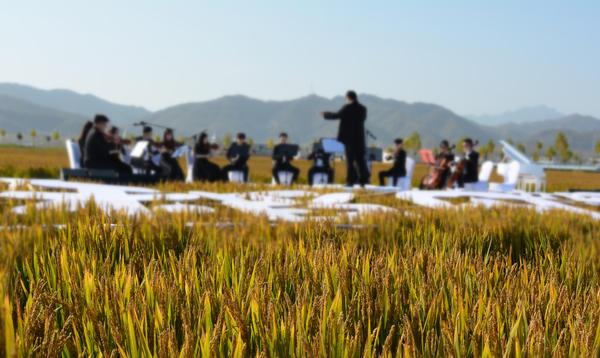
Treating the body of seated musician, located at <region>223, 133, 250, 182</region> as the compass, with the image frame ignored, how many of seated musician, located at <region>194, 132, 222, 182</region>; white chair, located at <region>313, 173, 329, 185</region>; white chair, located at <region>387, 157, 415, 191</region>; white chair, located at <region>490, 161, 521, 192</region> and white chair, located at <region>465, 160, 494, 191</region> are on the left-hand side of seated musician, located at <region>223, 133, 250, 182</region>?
4

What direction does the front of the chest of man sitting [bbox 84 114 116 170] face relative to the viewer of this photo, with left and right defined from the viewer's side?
facing to the right of the viewer

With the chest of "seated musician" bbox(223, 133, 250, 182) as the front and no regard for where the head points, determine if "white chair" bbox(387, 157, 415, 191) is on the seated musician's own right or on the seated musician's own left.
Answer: on the seated musician's own left

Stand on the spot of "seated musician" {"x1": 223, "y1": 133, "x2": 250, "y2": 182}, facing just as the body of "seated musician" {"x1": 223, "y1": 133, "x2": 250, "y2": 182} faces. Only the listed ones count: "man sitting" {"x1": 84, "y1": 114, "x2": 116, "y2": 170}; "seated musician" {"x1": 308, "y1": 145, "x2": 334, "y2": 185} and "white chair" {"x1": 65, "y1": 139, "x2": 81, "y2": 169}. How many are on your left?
1

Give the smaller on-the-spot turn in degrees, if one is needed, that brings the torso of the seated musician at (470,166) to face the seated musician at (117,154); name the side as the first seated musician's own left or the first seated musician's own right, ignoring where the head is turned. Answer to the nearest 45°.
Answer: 0° — they already face them

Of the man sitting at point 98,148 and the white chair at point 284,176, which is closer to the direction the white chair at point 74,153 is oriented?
the white chair

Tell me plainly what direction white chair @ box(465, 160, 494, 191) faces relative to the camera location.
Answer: facing to the left of the viewer

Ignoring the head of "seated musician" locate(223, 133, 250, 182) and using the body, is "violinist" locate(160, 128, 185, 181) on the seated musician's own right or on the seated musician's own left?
on the seated musician's own right

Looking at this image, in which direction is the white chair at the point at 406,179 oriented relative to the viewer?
to the viewer's left

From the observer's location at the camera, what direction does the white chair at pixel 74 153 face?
facing to the right of the viewer

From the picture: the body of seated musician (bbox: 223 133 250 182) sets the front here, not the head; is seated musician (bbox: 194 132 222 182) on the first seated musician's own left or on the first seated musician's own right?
on the first seated musician's own right
